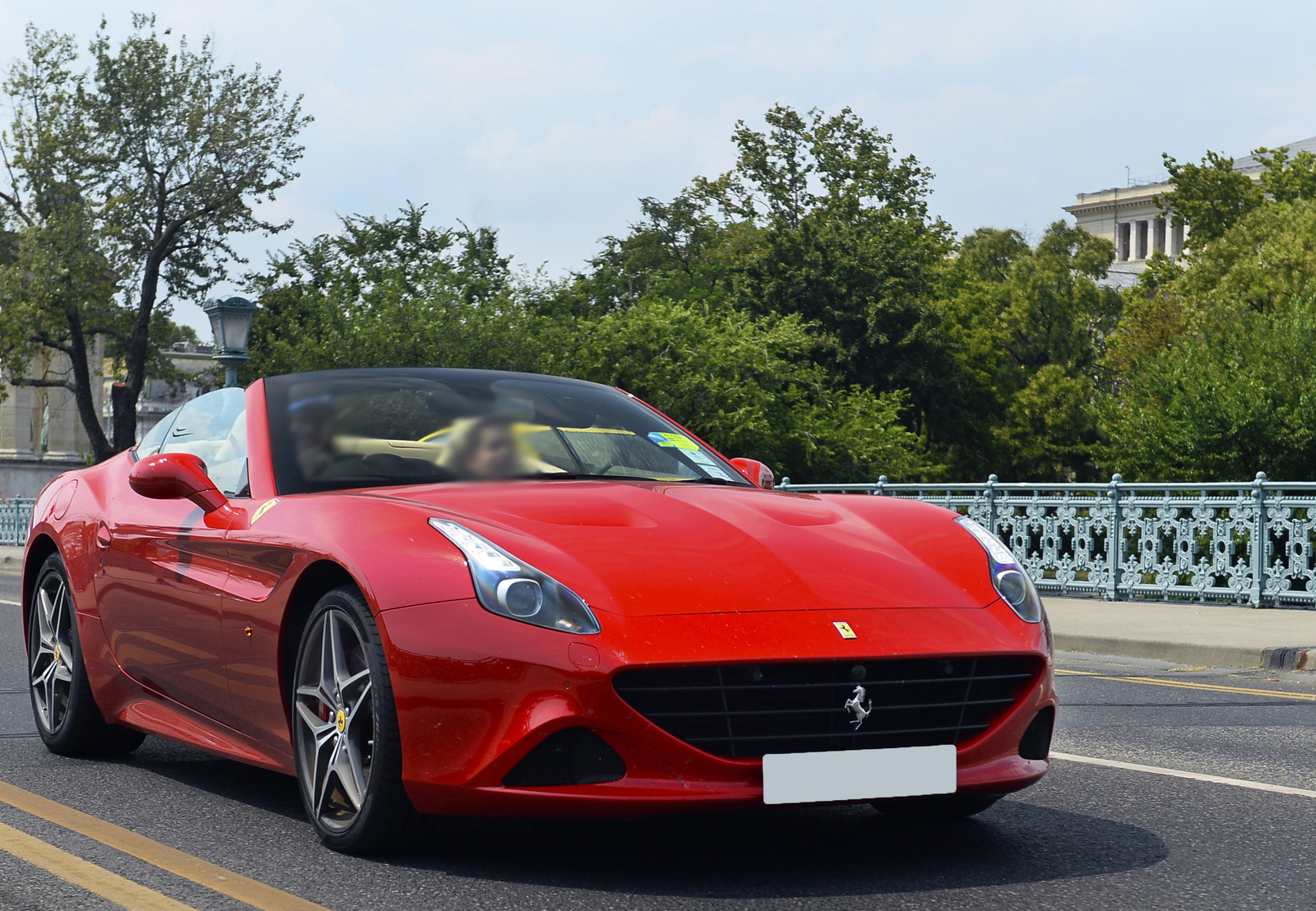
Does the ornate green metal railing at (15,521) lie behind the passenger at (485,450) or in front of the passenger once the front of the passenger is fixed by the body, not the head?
behind

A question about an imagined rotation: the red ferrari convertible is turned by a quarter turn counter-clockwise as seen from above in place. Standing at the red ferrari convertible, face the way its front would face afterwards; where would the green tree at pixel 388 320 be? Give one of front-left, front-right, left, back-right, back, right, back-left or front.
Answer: front-left

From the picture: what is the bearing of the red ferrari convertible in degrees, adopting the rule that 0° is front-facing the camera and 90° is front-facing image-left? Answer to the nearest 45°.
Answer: approximately 315°

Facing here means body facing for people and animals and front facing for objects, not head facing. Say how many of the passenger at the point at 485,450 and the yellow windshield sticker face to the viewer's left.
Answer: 0

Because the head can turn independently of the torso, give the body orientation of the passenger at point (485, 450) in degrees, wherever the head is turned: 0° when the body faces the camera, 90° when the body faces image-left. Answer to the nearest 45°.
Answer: approximately 315°

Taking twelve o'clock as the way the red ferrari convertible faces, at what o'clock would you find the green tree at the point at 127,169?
The green tree is roughly at 7 o'clock from the red ferrari convertible.

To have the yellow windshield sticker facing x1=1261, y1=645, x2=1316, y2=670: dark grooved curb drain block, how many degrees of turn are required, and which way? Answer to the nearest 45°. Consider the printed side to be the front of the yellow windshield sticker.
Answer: approximately 90° to its left

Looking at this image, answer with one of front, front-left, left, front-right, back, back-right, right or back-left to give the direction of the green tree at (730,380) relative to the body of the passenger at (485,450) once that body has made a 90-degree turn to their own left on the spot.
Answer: front-left

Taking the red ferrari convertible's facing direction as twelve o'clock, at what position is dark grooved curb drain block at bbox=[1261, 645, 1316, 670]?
The dark grooved curb drain block is roughly at 9 o'clock from the red ferrari convertible.

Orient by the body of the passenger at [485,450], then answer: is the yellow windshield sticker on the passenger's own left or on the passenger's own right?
on the passenger's own left

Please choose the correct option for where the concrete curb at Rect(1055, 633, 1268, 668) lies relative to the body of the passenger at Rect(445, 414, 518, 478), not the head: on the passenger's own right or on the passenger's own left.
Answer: on the passenger's own left

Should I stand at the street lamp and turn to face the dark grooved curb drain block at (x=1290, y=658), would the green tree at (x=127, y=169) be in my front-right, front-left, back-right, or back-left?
back-left

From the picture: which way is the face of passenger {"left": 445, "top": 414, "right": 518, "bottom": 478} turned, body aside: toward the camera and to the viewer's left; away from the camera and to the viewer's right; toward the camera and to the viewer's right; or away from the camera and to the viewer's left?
toward the camera and to the viewer's right

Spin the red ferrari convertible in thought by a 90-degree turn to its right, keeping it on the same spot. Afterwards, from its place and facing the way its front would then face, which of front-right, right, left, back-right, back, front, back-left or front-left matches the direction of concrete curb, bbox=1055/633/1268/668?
back

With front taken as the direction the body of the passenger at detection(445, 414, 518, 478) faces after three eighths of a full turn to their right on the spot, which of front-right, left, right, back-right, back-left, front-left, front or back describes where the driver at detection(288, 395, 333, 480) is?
front

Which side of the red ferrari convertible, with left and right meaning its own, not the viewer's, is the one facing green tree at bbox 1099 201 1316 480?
left
